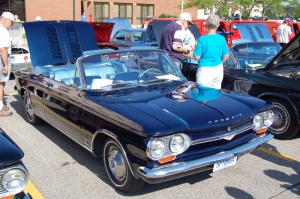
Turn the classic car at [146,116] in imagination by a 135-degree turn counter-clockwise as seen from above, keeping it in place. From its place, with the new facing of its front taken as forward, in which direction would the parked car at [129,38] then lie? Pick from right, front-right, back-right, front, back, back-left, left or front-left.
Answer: front

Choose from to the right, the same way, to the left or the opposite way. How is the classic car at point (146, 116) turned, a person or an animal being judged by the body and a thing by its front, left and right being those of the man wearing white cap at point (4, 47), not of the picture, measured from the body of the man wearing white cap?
to the right

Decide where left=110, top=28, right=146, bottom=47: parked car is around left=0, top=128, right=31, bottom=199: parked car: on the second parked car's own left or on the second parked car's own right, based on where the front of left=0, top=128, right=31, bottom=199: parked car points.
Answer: on the second parked car's own left

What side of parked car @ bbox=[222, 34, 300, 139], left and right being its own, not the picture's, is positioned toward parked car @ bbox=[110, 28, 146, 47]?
back

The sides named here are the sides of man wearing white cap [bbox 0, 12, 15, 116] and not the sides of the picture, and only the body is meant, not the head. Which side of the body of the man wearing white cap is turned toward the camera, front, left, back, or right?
right

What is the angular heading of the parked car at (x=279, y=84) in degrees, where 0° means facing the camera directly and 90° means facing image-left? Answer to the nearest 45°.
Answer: approximately 315°

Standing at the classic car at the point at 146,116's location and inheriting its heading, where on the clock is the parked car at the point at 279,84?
The parked car is roughly at 9 o'clock from the classic car.

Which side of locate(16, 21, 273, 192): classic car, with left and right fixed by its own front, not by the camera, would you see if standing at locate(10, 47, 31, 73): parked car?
back

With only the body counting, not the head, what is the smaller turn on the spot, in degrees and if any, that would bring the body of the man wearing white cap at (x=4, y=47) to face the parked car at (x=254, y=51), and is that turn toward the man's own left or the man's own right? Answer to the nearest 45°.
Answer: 0° — they already face it

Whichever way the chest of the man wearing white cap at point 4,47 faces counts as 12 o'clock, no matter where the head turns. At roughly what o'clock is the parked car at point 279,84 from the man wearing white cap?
The parked car is roughly at 1 o'clock from the man wearing white cap.

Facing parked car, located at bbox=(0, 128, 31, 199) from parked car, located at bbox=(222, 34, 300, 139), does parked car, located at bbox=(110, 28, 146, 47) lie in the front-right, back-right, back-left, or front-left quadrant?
back-right

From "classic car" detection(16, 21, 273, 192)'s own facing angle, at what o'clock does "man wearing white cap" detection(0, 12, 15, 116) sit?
The man wearing white cap is roughly at 6 o'clock from the classic car.
